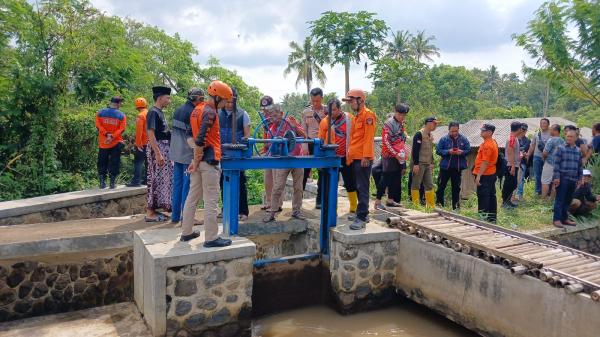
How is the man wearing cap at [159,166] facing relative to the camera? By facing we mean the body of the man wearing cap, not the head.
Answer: to the viewer's right

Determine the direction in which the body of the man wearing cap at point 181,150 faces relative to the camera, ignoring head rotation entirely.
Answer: to the viewer's right

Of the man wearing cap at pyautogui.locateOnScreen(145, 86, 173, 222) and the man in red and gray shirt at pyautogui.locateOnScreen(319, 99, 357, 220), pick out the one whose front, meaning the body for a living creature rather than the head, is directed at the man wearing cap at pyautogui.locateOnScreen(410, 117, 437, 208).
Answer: the man wearing cap at pyautogui.locateOnScreen(145, 86, 173, 222)

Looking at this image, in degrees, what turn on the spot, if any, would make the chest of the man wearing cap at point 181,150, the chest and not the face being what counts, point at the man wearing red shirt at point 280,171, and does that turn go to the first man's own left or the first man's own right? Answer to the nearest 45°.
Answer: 0° — they already face them

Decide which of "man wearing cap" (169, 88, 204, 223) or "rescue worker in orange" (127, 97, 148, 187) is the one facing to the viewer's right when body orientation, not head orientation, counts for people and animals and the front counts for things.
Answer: the man wearing cap

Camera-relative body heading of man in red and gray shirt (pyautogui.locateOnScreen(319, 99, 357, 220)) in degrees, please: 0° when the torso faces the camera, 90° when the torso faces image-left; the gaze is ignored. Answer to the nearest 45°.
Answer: approximately 45°

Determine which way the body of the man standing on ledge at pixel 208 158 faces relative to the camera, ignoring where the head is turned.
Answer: to the viewer's right

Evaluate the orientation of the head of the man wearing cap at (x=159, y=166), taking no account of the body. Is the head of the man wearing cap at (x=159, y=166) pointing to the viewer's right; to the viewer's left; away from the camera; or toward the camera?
to the viewer's right

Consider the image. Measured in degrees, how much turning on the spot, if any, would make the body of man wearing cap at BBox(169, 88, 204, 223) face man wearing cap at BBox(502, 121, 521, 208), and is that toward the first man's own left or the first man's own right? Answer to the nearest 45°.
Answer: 0° — they already face them

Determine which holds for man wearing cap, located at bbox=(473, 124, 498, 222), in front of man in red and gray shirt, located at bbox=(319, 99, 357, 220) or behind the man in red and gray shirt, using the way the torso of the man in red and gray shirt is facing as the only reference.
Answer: behind
